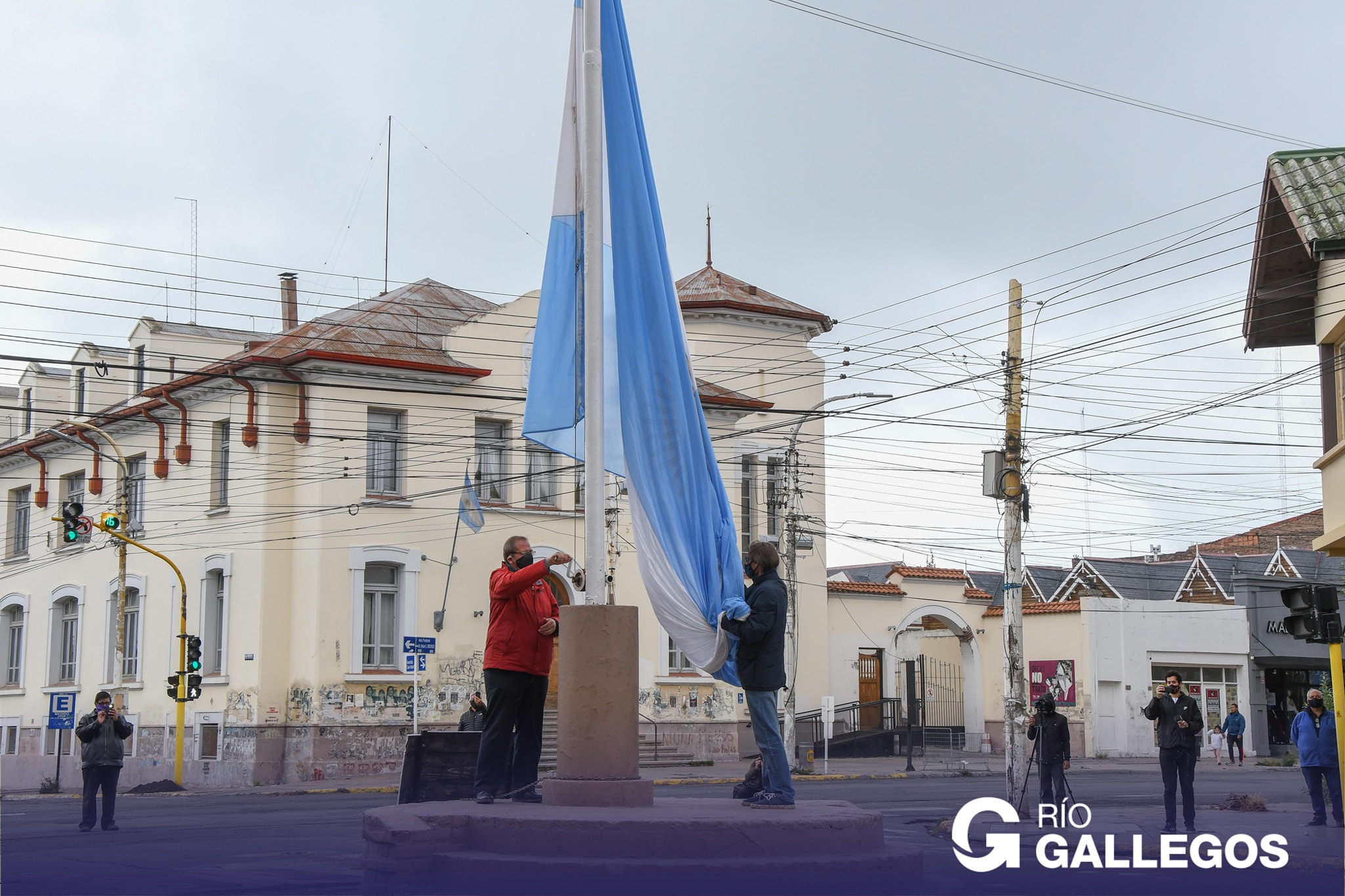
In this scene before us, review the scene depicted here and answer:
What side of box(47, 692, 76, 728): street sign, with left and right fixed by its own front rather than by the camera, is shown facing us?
front

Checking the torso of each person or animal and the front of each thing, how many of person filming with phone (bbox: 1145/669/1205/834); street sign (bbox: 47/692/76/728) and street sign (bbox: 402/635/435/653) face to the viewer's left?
0

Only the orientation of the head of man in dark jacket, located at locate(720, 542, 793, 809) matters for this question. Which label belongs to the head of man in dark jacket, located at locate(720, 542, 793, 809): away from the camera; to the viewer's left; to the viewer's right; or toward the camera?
to the viewer's left

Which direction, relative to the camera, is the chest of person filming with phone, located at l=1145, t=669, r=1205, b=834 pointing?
toward the camera

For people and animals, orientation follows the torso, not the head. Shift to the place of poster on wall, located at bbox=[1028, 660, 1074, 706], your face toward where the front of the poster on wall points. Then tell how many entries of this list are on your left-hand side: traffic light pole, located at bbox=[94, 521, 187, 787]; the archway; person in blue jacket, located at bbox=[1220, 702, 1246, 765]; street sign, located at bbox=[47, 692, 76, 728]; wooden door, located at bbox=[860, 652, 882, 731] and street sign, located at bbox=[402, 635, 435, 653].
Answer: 1

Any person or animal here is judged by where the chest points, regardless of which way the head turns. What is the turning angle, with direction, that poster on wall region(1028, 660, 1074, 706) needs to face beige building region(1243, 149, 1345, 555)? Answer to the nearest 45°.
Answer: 0° — it already faces it

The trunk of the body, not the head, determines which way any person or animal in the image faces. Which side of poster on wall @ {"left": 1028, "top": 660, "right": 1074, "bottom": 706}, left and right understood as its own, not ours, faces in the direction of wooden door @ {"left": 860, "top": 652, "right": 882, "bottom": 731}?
right

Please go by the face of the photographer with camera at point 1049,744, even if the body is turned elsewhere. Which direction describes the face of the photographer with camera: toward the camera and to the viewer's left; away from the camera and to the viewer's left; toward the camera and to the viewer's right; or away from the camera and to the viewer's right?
toward the camera and to the viewer's left

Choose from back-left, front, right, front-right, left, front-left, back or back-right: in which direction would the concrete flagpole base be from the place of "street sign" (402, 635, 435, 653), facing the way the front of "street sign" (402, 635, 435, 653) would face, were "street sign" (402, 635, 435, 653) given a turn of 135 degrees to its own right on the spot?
back-left

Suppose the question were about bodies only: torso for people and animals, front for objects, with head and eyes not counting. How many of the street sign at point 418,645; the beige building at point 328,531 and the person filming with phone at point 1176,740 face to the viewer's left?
0

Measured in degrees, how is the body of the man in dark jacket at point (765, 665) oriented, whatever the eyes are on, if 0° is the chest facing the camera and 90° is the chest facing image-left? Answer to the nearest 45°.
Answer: approximately 90°

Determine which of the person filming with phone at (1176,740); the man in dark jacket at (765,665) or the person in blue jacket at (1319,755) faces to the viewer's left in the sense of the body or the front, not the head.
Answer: the man in dark jacket

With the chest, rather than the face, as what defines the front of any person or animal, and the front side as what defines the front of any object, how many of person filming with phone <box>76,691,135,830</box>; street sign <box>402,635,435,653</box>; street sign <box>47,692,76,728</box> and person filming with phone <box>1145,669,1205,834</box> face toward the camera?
4

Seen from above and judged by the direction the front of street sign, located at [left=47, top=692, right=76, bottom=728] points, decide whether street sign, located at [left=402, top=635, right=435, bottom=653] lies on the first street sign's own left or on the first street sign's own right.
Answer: on the first street sign's own left

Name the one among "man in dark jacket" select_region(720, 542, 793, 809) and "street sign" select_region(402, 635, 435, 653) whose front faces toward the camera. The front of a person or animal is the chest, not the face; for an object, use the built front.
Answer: the street sign

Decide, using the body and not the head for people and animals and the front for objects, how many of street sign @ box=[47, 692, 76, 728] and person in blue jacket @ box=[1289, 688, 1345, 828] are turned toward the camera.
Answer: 2

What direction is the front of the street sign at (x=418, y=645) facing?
toward the camera

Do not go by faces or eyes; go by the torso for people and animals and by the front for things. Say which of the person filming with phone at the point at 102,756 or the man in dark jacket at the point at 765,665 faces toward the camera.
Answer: the person filming with phone
